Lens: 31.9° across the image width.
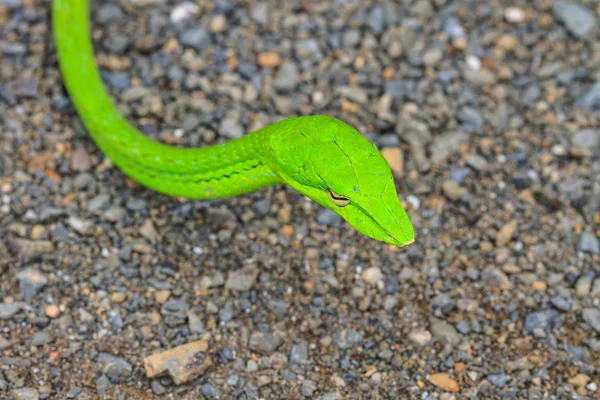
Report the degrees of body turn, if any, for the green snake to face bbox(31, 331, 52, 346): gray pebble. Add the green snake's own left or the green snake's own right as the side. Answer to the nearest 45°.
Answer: approximately 135° to the green snake's own right

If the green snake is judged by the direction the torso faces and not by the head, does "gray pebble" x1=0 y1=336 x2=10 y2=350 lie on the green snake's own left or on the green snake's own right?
on the green snake's own right

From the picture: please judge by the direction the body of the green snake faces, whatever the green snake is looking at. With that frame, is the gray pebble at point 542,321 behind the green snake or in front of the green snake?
in front

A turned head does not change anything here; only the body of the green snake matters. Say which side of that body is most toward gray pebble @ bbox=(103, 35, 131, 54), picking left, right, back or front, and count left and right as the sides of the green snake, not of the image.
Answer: back

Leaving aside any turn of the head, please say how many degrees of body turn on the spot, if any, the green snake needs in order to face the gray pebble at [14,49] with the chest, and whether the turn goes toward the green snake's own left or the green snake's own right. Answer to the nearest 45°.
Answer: approximately 180°

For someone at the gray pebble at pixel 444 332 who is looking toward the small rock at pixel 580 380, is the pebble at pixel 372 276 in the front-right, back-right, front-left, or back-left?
back-left

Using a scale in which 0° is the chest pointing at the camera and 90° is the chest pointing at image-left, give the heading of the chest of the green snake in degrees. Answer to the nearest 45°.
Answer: approximately 315°

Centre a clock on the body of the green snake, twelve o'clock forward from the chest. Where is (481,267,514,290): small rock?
The small rock is roughly at 11 o'clock from the green snake.

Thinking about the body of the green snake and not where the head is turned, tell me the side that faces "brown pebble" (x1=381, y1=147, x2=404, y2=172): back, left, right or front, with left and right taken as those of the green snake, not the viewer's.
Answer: front

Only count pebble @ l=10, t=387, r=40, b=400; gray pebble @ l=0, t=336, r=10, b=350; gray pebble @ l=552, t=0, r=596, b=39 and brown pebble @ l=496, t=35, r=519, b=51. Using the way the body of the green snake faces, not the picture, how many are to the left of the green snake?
2

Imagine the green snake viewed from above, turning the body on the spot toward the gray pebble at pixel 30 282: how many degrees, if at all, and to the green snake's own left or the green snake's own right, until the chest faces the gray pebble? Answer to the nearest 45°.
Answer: approximately 135° to the green snake's own right
